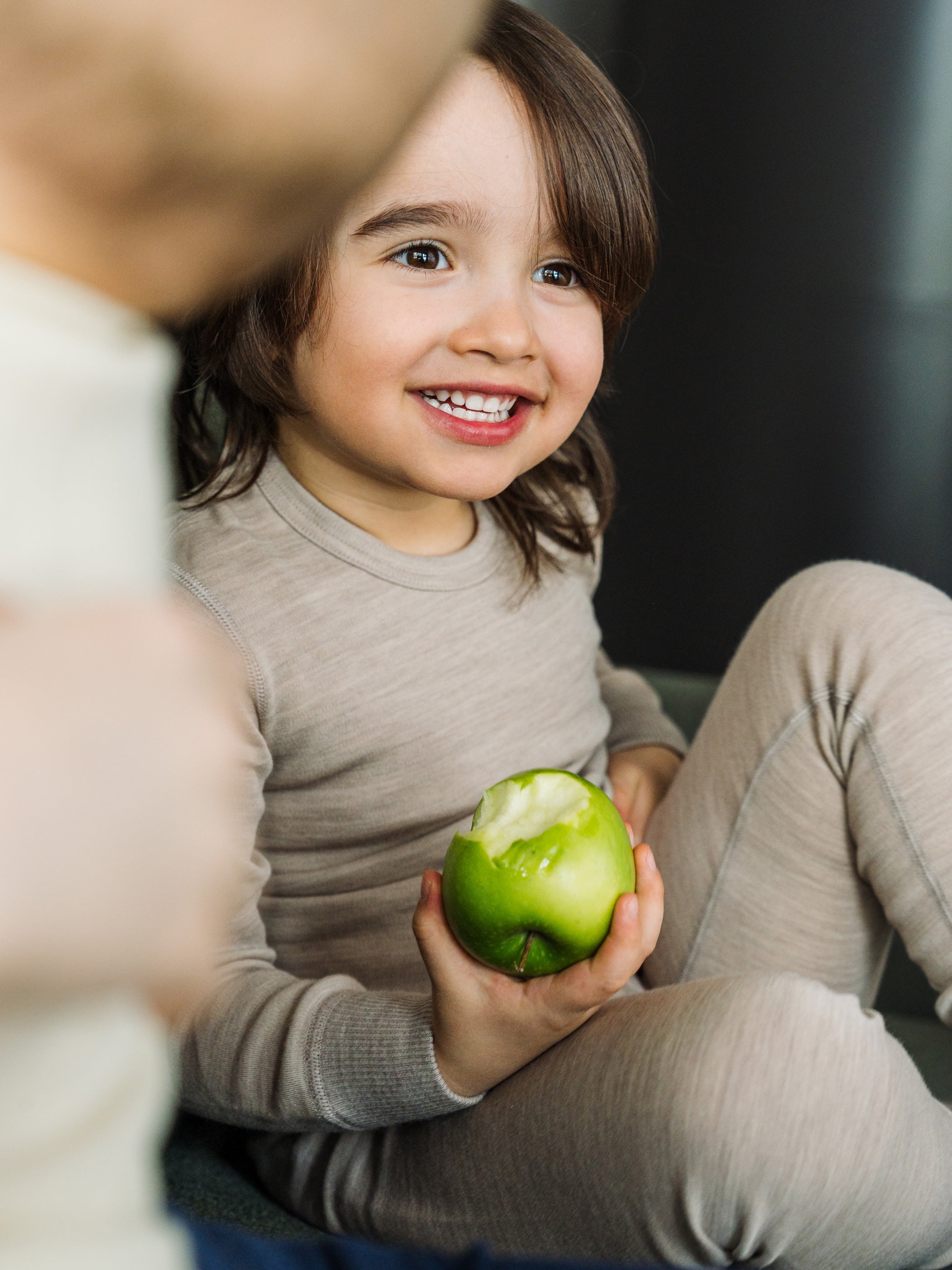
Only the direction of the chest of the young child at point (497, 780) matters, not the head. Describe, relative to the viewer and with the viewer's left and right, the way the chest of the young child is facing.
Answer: facing the viewer and to the right of the viewer
